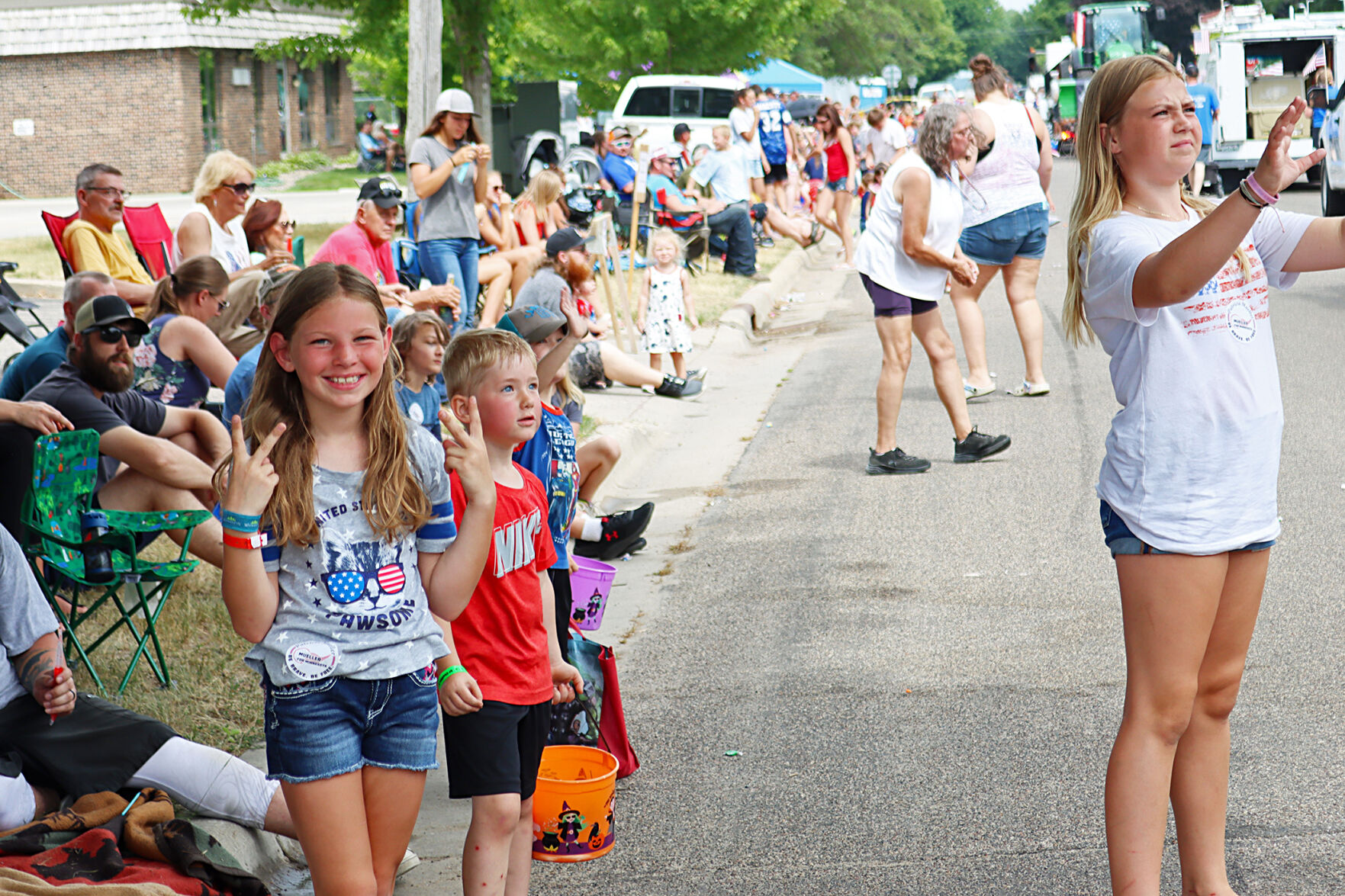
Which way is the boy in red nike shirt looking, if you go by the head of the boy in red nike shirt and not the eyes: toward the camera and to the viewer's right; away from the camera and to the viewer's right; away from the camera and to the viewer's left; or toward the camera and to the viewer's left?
toward the camera and to the viewer's right

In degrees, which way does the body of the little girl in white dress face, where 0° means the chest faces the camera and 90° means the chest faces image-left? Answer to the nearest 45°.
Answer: approximately 0°

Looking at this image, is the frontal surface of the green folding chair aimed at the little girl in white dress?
no

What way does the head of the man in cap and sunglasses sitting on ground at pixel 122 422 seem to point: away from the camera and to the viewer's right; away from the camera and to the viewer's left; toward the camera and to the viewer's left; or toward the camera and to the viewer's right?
toward the camera and to the viewer's right

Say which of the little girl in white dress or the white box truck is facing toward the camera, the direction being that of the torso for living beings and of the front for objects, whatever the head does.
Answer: the little girl in white dress

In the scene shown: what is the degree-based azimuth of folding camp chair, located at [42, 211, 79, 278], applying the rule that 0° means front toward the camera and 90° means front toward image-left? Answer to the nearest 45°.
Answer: approximately 315°

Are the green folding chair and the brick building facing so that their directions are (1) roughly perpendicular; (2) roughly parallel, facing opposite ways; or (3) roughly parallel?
roughly parallel

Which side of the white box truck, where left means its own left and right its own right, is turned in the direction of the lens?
back

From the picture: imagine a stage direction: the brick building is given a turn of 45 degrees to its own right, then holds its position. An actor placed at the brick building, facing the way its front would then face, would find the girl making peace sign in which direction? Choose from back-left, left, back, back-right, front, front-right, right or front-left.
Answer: front

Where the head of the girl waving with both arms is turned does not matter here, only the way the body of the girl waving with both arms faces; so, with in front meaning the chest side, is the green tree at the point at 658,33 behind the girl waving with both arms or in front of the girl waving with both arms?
behind

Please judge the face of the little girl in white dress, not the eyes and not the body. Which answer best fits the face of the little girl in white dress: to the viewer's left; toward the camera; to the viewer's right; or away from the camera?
toward the camera

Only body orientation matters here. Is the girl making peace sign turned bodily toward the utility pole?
no

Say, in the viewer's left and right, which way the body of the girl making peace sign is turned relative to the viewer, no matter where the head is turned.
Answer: facing the viewer

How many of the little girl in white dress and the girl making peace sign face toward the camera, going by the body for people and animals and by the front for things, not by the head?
2

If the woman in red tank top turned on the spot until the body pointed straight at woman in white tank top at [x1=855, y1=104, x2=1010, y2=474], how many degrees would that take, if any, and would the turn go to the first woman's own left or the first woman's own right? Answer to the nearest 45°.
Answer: approximately 45° to the first woman's own left
